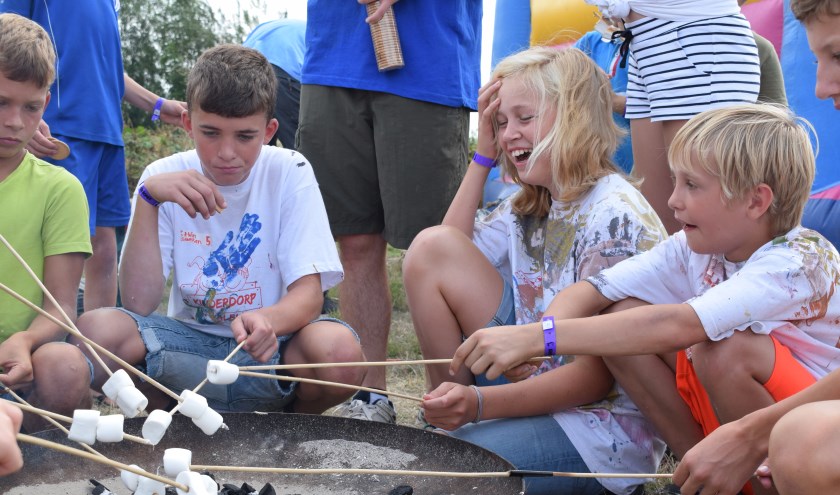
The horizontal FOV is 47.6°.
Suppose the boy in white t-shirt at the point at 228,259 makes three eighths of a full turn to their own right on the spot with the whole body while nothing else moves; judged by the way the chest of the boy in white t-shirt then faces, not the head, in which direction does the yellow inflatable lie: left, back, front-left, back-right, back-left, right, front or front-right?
right

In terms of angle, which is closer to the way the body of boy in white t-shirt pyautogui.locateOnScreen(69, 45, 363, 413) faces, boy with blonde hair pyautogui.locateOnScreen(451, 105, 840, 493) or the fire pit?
the fire pit

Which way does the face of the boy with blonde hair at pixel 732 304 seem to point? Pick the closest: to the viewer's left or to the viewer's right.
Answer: to the viewer's left

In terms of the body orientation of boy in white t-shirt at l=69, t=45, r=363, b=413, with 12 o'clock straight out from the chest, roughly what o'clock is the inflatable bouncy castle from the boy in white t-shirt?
The inflatable bouncy castle is roughly at 8 o'clock from the boy in white t-shirt.

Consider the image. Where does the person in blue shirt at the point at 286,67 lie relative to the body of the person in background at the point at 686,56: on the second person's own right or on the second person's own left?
on the second person's own right

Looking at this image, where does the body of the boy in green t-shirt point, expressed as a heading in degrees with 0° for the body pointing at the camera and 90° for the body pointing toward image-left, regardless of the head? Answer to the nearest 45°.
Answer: approximately 0°

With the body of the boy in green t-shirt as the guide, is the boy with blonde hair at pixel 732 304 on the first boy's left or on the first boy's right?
on the first boy's left

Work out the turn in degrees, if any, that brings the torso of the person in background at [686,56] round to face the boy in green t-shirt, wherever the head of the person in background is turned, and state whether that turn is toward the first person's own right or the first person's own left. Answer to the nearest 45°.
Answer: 0° — they already face them

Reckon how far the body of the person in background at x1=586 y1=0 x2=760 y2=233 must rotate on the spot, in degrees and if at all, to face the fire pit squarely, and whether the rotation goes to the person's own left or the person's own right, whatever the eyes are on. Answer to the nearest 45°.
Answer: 0° — they already face it
